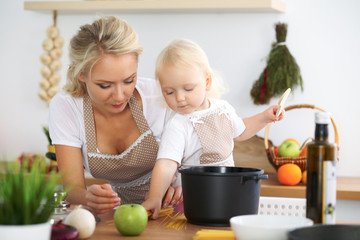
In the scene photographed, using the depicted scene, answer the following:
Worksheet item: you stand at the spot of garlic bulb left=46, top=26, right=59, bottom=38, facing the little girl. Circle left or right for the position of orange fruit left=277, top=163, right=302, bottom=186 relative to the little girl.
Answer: left

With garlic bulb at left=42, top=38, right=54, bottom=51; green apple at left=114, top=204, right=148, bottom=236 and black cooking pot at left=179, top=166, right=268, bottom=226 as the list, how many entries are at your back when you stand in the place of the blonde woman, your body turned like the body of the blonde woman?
1

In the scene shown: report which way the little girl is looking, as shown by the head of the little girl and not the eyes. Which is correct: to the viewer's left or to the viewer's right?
to the viewer's left

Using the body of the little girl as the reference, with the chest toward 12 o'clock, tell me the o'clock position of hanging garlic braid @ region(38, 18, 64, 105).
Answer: The hanging garlic braid is roughly at 5 o'clock from the little girl.

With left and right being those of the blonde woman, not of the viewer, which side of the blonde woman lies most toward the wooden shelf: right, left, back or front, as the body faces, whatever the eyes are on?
back

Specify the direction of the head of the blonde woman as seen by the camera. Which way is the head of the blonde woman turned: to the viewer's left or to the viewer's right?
to the viewer's right

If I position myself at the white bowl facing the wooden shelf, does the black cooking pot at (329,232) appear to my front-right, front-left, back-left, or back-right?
back-right

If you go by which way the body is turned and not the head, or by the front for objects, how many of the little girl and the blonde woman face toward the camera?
2

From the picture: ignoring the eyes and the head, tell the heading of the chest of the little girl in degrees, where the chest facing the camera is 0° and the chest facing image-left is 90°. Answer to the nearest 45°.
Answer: approximately 0°
